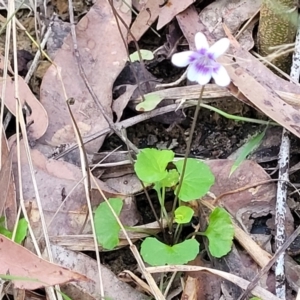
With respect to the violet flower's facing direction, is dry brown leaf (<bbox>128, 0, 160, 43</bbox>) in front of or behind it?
behind

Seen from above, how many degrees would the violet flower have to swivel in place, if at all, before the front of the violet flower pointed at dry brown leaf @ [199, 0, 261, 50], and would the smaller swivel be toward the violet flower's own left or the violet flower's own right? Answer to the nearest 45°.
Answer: approximately 180°

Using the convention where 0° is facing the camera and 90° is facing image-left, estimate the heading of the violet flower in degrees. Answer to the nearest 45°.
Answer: approximately 0°

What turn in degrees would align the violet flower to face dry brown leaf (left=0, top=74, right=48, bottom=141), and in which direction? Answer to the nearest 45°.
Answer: approximately 135° to its right
